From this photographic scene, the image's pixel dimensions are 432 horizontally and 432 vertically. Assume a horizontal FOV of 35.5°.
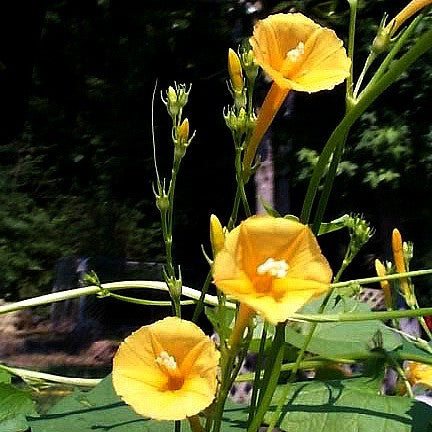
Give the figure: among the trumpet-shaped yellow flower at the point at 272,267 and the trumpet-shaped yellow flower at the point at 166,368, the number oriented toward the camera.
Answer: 2

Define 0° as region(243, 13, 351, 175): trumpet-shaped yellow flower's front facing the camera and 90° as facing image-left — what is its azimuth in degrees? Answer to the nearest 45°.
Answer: approximately 315°

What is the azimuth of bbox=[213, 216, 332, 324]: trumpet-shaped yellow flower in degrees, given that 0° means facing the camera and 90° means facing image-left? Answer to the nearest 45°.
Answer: approximately 0°
